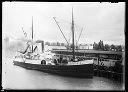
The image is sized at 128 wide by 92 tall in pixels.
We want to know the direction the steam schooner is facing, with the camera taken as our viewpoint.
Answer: facing the viewer and to the right of the viewer
